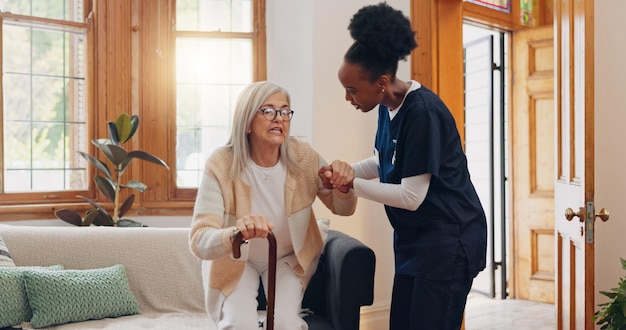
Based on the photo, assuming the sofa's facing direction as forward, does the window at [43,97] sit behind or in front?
behind

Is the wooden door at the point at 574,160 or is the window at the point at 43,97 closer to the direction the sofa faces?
the wooden door

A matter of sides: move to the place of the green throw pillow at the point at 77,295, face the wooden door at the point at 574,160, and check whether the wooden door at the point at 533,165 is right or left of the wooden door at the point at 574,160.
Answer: left

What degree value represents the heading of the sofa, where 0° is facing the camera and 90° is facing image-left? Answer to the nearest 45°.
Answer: approximately 0°

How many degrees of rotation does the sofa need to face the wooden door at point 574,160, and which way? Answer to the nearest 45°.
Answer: approximately 90° to its left

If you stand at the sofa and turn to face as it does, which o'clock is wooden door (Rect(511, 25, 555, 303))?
The wooden door is roughly at 8 o'clock from the sofa.

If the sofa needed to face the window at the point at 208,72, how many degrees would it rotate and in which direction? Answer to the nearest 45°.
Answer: approximately 180°
